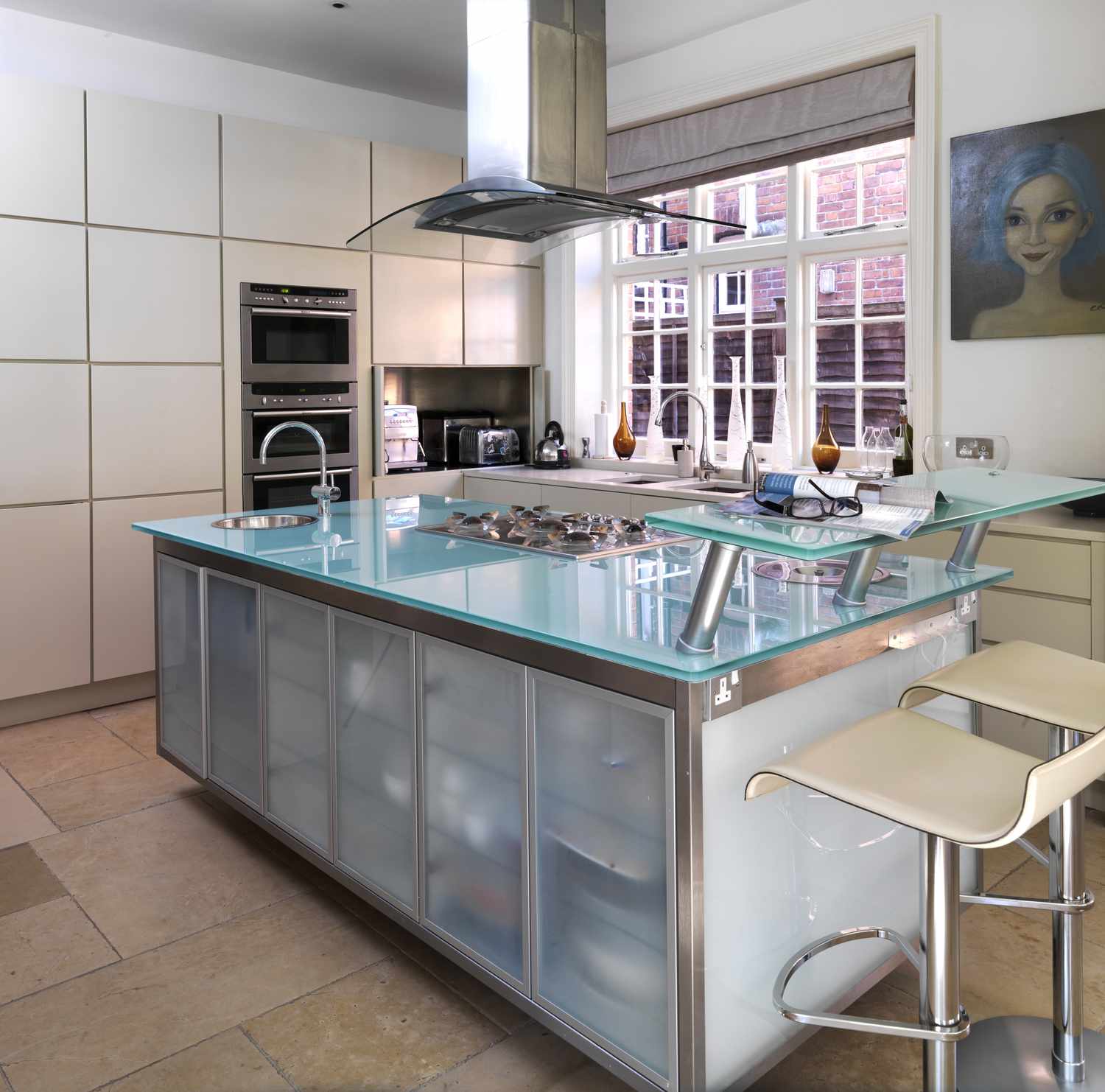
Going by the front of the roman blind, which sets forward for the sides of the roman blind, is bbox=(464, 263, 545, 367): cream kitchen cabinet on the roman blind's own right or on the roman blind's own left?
on the roman blind's own right

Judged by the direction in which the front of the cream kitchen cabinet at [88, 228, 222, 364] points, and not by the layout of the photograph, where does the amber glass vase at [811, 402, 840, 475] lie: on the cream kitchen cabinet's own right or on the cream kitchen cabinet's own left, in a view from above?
on the cream kitchen cabinet's own left

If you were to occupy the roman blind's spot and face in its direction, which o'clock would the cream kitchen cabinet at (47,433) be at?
The cream kitchen cabinet is roughly at 1 o'clock from the roman blind.

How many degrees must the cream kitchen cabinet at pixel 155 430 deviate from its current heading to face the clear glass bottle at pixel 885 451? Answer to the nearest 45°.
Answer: approximately 45° to its left

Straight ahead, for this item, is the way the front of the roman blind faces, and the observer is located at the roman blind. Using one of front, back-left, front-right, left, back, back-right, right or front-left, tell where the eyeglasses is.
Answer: front-left

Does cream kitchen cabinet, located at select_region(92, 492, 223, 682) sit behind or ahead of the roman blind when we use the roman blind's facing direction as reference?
ahead

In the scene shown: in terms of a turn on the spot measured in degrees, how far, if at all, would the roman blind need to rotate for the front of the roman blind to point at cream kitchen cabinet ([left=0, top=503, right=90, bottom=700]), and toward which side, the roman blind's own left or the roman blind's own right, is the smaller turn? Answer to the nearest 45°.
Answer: approximately 45° to the roman blind's own right

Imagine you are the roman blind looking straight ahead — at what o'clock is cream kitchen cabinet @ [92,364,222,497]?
The cream kitchen cabinet is roughly at 1 o'clock from the roman blind.
